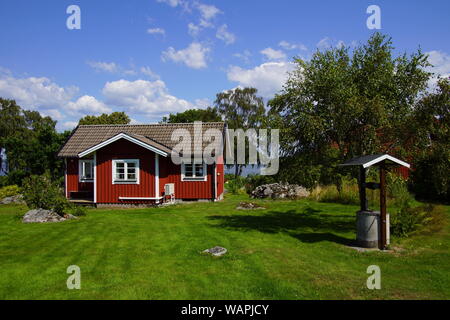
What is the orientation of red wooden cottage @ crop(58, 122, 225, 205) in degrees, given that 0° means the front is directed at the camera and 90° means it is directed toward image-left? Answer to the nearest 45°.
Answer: approximately 0°

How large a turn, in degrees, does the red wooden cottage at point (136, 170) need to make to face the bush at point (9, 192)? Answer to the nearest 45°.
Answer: approximately 135° to its right

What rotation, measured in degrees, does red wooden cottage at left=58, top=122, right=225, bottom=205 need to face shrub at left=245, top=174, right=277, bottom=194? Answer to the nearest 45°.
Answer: approximately 135° to its left

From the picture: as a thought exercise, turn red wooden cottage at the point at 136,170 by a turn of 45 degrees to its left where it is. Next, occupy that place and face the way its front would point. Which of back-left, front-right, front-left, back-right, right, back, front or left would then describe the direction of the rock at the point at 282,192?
front-left

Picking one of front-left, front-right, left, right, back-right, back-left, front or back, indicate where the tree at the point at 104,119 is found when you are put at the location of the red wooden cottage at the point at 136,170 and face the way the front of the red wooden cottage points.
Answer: back

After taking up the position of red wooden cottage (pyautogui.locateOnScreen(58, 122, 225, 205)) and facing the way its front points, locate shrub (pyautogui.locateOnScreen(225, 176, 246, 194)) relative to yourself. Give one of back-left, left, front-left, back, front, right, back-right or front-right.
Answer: back-left

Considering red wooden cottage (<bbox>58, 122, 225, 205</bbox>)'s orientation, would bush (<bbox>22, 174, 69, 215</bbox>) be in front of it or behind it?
in front

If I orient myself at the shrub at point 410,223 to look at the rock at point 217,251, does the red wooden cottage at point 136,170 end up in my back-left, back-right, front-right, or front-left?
front-right

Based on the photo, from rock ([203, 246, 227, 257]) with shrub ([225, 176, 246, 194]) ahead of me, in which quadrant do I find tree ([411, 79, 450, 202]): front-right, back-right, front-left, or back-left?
front-right

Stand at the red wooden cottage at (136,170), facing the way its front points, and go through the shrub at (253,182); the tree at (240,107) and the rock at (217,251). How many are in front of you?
1

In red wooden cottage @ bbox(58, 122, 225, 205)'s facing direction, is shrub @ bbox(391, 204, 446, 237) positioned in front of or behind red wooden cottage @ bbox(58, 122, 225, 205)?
in front

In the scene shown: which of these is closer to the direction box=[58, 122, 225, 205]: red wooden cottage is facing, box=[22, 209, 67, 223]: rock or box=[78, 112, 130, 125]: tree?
the rock

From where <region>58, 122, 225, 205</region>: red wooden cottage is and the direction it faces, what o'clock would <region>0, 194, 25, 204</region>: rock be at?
The rock is roughly at 4 o'clock from the red wooden cottage.

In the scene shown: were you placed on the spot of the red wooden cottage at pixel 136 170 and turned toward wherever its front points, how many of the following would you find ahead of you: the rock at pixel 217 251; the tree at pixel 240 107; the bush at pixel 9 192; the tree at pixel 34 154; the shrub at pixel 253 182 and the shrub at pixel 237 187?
1

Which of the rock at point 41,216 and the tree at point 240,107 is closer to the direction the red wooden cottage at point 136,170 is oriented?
the rock

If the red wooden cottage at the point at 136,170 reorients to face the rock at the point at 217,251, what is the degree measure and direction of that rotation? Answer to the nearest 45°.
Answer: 0° — it already faces it
